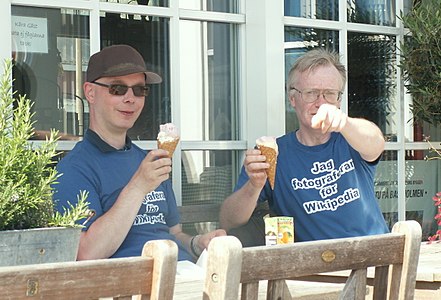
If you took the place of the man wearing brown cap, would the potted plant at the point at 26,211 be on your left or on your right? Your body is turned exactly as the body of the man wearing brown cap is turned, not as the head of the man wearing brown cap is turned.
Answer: on your right

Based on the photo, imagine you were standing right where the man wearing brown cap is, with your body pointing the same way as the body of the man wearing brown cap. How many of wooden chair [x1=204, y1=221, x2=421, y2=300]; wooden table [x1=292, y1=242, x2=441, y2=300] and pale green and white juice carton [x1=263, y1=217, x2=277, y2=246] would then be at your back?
0

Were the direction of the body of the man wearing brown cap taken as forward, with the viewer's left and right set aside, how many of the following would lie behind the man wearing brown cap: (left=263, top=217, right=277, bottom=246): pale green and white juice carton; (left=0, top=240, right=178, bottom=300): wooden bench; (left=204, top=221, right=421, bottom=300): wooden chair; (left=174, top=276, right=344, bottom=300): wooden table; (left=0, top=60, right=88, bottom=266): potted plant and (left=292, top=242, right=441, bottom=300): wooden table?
0

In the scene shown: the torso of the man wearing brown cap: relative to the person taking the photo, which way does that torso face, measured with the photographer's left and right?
facing the viewer and to the right of the viewer

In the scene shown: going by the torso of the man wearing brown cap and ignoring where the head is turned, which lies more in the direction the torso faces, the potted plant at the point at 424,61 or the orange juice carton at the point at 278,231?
the orange juice carton

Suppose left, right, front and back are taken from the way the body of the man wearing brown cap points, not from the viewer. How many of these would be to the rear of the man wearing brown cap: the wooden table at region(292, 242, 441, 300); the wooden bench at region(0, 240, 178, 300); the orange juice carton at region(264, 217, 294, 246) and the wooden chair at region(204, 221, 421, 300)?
0

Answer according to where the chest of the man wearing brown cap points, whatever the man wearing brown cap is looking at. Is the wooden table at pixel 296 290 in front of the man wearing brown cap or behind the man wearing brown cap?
in front

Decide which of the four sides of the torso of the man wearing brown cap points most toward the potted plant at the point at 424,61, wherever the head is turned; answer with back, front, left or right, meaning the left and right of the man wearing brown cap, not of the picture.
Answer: left

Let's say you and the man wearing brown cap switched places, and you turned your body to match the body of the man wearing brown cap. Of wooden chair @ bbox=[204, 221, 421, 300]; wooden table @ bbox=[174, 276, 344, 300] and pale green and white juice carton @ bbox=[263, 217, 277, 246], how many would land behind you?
0

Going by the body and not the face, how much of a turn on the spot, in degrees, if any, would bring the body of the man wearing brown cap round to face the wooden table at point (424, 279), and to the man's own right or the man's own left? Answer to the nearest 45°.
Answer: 0° — they already face it

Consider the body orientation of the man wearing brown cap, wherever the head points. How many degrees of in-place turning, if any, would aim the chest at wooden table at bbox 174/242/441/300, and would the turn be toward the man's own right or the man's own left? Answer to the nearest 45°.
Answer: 0° — they already face it

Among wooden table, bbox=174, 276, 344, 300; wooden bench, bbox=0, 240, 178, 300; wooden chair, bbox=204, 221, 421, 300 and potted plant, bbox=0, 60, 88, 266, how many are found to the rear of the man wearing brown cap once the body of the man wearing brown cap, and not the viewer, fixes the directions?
0

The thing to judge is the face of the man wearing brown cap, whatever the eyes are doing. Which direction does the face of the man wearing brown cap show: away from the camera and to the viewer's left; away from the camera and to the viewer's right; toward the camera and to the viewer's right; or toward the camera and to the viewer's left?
toward the camera and to the viewer's right

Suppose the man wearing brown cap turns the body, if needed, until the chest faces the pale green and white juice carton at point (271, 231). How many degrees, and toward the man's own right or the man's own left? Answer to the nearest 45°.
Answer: approximately 45° to the man's own left

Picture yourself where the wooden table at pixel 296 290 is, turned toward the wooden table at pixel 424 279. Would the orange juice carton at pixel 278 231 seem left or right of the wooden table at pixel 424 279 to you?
left
